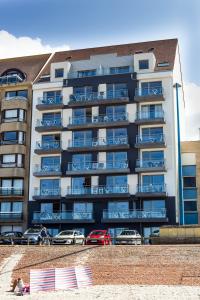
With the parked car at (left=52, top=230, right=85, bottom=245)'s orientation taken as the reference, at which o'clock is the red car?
The red car is roughly at 8 o'clock from the parked car.

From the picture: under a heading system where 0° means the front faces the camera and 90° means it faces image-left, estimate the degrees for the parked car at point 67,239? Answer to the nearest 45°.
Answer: approximately 45°

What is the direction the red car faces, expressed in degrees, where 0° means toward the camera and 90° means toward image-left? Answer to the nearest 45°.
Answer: approximately 45°

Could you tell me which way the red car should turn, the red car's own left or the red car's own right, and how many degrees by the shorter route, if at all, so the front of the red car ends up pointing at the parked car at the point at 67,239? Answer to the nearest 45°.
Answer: approximately 45° to the red car's own right
